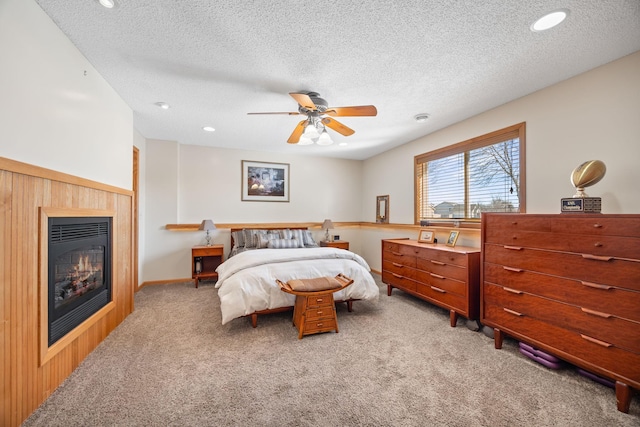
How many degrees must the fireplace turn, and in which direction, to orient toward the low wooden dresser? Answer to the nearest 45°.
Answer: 0° — it already faces it

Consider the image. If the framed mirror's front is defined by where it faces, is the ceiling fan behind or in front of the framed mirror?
in front

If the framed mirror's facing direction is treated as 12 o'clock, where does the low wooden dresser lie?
The low wooden dresser is roughly at 10 o'clock from the framed mirror.

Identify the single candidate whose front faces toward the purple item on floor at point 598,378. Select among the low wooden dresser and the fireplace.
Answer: the fireplace

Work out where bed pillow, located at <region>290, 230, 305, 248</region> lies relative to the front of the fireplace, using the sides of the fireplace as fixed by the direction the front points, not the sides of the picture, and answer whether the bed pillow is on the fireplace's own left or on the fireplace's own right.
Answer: on the fireplace's own left

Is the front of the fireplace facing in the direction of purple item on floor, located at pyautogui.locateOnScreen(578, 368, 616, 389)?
yes

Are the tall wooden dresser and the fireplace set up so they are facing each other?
yes

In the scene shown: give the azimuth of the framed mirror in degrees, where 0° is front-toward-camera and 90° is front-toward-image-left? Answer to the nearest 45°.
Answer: approximately 45°
